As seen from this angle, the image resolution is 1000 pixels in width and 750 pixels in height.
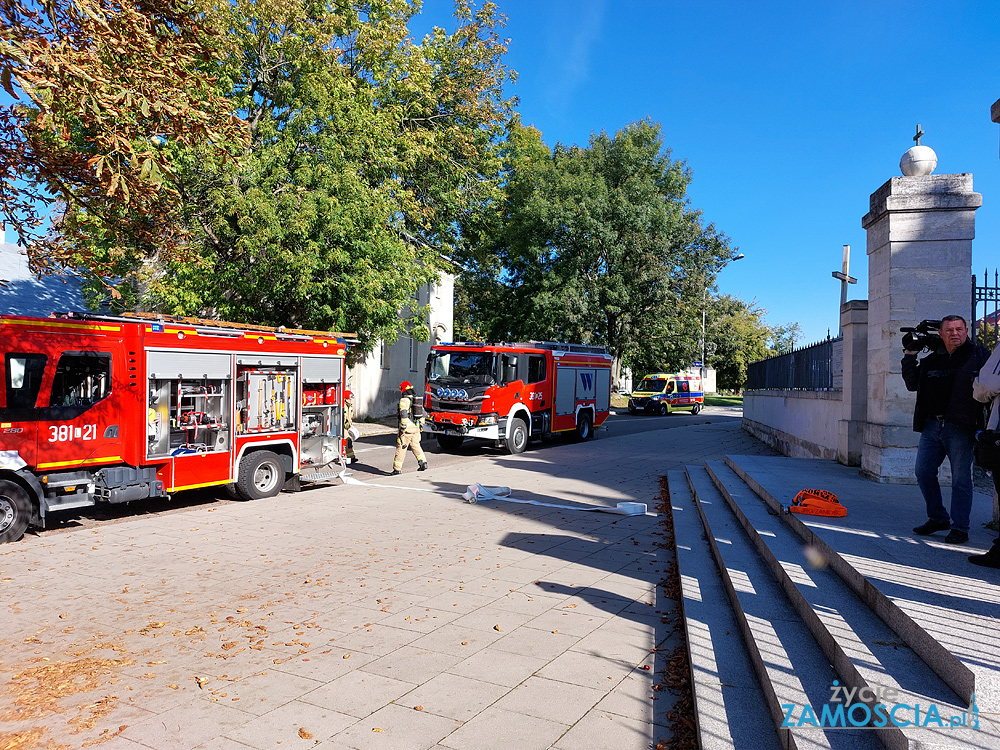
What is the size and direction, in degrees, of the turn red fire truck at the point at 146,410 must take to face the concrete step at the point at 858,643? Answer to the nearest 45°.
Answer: approximately 90° to its left

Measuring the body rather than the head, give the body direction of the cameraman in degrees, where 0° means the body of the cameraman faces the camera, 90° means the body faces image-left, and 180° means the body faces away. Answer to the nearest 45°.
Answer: approximately 45°

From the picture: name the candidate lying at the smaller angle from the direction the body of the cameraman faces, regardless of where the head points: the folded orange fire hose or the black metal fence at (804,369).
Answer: the folded orange fire hose

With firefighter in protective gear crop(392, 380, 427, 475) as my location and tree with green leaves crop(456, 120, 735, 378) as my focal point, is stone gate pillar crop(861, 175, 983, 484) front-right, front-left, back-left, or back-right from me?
back-right

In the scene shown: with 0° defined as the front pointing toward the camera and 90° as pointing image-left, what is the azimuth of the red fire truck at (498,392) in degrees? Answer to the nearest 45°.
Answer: approximately 45°

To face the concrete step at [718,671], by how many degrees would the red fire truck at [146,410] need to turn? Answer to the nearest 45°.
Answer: approximately 90° to its left
